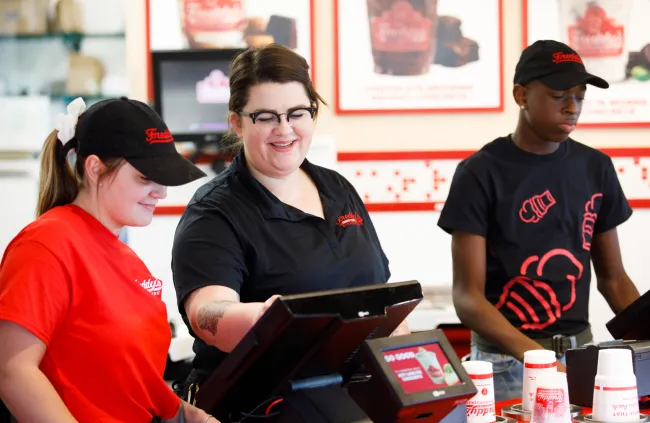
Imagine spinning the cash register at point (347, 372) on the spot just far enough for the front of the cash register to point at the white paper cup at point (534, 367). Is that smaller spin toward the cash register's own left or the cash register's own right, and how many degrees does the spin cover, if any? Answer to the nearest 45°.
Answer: approximately 90° to the cash register's own right

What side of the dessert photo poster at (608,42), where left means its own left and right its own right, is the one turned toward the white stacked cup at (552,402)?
front

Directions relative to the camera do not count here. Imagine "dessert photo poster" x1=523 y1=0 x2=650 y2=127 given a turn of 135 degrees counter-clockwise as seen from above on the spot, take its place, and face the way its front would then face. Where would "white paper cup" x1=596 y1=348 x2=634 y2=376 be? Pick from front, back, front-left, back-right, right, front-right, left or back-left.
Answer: back-right

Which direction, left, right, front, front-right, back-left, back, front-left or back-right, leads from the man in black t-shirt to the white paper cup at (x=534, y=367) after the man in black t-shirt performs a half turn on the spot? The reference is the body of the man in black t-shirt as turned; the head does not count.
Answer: back-left

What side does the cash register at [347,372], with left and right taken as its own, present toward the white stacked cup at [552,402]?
right

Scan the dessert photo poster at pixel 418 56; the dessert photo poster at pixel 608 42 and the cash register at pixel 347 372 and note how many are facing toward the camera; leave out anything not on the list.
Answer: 2

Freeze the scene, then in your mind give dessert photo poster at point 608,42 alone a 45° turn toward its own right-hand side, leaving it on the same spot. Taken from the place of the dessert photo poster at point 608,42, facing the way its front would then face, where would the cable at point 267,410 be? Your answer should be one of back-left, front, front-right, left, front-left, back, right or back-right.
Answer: front-left

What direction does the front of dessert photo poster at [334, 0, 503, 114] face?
toward the camera

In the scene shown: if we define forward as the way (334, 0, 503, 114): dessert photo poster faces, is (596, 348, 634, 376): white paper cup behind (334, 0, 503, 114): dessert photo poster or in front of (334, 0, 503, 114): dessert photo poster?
in front

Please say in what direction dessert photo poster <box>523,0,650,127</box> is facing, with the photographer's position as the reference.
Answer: facing the viewer

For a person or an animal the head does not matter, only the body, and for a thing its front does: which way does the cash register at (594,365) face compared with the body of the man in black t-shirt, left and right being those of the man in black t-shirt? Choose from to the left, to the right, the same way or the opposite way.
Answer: the opposite way

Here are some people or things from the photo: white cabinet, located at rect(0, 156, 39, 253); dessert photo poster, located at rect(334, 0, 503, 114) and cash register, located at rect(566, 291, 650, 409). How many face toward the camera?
2

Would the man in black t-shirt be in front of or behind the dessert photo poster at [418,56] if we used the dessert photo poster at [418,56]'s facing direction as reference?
in front

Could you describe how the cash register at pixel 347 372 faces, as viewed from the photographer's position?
facing away from the viewer and to the left of the viewer
